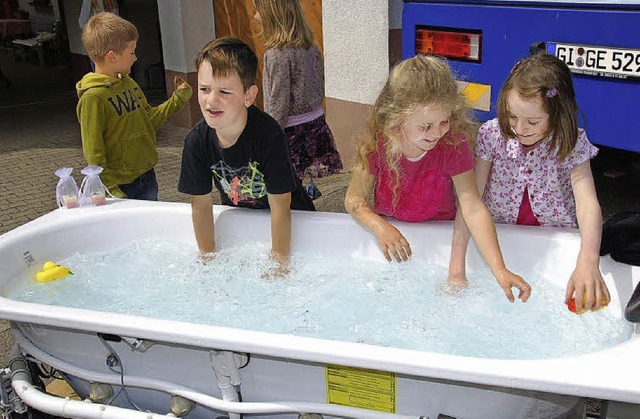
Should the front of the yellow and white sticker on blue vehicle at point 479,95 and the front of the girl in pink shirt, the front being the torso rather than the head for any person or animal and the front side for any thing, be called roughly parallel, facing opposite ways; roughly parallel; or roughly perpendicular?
roughly parallel

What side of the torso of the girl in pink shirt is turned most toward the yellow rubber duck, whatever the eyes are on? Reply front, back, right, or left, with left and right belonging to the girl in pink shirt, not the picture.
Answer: right

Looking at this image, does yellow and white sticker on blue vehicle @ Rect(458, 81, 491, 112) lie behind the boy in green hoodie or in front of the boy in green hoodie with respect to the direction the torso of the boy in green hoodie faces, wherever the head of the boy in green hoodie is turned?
in front

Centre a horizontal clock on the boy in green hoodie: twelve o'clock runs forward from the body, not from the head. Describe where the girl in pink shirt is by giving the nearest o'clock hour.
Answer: The girl in pink shirt is roughly at 12 o'clock from the boy in green hoodie.

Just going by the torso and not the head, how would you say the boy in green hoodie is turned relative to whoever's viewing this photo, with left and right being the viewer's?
facing the viewer and to the right of the viewer

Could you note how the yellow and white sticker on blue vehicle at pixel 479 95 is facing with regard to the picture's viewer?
facing the viewer

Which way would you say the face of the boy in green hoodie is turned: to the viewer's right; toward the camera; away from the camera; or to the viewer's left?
to the viewer's right

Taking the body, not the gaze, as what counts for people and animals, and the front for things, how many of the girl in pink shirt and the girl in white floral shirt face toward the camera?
2

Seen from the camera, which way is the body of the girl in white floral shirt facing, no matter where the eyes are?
toward the camera

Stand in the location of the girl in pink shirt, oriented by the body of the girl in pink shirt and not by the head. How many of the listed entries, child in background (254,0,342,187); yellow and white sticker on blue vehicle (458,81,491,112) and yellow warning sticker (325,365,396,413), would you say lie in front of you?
1

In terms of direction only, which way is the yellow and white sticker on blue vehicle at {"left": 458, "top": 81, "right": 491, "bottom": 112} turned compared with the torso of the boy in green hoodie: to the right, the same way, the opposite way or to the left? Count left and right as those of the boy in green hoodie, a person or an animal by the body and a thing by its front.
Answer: to the right

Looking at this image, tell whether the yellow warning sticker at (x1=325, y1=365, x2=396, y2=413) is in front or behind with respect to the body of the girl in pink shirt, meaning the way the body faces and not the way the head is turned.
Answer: in front

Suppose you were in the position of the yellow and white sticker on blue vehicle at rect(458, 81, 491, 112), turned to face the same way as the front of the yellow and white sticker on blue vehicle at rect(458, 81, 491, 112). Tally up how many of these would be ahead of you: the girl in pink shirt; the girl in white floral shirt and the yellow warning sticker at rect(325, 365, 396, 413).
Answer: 3

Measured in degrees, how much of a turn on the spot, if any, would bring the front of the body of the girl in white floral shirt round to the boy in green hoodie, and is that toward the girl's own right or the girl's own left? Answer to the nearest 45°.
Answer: approximately 90° to the girl's own right

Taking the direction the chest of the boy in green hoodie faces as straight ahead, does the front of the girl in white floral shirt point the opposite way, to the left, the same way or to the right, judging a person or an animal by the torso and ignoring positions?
to the right
